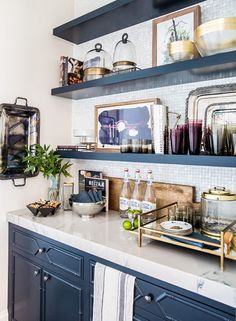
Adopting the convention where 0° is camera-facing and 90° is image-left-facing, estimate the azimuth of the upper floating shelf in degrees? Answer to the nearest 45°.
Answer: approximately 45°

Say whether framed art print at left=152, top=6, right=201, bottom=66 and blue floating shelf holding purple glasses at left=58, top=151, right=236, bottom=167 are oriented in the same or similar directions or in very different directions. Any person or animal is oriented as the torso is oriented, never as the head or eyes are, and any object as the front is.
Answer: same or similar directions

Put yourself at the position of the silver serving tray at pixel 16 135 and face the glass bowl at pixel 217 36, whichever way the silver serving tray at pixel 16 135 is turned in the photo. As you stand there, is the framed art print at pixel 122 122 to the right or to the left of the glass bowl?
left

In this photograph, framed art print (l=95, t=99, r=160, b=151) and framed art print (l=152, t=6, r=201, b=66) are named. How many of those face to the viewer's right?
0

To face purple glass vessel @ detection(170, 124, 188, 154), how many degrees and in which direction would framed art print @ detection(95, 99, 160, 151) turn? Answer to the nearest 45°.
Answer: approximately 90° to its left

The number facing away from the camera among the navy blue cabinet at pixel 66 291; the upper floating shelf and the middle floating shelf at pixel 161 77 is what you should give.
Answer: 0

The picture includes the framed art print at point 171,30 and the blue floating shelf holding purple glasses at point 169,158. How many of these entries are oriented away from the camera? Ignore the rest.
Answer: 0

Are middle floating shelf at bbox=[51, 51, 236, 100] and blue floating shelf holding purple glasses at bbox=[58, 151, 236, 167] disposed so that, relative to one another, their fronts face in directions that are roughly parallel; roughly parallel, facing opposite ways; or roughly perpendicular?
roughly parallel

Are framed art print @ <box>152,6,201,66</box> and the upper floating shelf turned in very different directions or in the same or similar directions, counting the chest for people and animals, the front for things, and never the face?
same or similar directions
